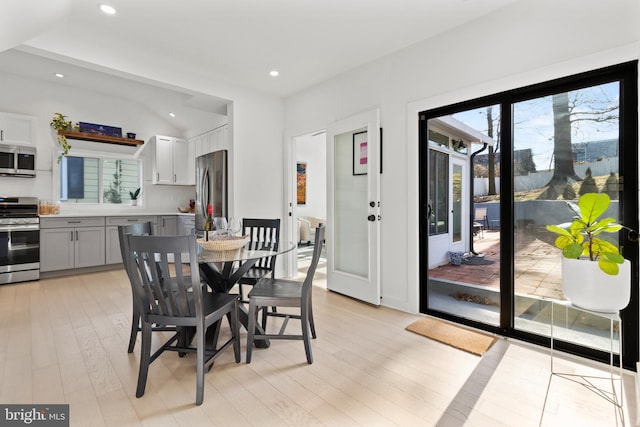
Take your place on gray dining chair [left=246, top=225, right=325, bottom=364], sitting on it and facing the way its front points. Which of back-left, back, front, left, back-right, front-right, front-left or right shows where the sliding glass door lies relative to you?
back

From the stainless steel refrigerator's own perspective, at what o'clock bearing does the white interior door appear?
The white interior door is roughly at 9 o'clock from the stainless steel refrigerator.

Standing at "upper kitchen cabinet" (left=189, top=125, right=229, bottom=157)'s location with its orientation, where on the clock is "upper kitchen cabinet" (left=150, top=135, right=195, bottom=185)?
"upper kitchen cabinet" (left=150, top=135, right=195, bottom=185) is roughly at 3 o'clock from "upper kitchen cabinet" (left=189, top=125, right=229, bottom=157).

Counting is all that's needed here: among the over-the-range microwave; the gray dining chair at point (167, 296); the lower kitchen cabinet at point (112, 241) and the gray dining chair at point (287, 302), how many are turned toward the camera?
2

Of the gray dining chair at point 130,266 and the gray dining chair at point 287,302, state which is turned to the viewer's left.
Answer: the gray dining chair at point 287,302

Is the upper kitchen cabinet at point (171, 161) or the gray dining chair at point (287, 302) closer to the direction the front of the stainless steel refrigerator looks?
the gray dining chair

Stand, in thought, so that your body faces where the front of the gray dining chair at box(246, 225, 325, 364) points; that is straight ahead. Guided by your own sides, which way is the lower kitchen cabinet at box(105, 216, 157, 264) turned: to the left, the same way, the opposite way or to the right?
to the left
